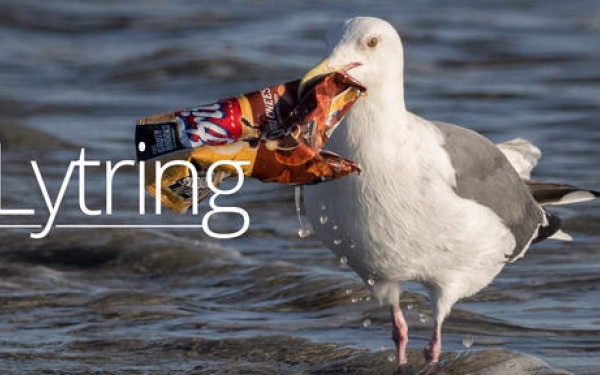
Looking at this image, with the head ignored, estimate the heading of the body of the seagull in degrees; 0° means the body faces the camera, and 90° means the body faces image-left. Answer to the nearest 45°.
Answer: approximately 45°
